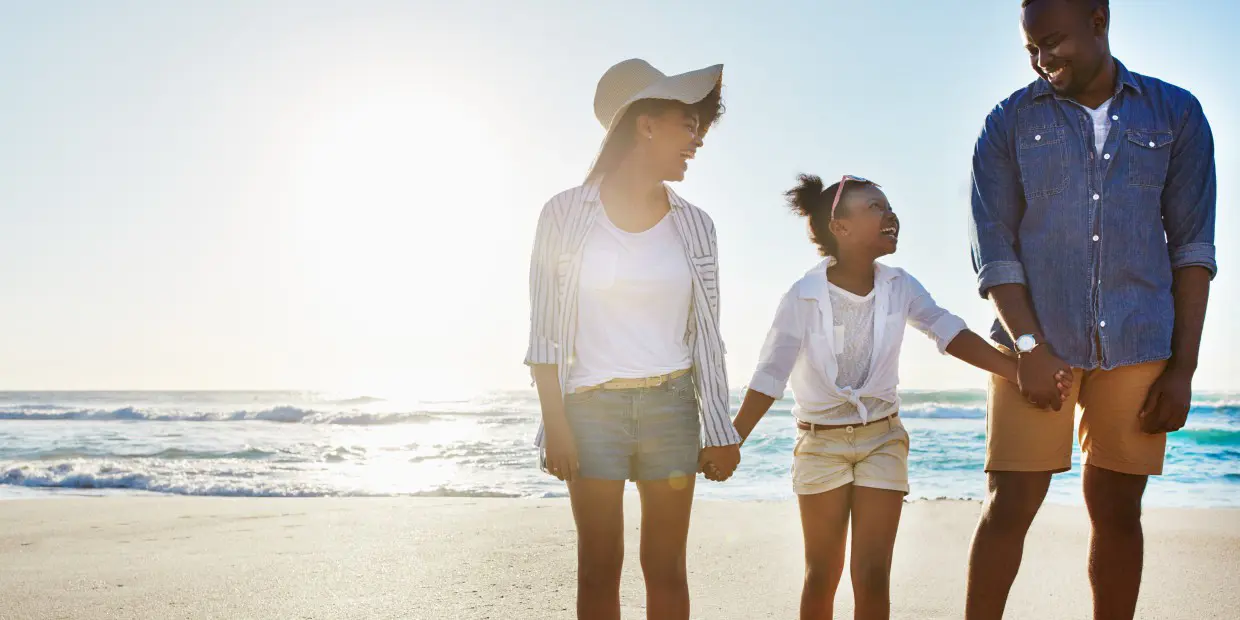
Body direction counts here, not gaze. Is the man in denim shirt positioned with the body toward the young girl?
no

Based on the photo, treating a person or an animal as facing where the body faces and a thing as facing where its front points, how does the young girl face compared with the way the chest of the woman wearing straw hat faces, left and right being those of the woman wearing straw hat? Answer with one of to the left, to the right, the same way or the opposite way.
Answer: the same way

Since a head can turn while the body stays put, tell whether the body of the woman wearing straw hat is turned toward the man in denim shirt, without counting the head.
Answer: no

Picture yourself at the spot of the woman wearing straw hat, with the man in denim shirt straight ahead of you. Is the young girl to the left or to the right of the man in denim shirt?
left

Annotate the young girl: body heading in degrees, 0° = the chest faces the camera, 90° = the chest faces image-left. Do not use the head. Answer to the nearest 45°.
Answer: approximately 0°

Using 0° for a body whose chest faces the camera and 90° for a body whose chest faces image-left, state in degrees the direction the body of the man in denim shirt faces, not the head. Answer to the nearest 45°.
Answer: approximately 0°

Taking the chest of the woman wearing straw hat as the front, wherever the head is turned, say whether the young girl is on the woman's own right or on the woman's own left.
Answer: on the woman's own left

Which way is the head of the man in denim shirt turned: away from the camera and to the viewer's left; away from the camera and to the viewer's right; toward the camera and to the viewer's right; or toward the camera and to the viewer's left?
toward the camera and to the viewer's left

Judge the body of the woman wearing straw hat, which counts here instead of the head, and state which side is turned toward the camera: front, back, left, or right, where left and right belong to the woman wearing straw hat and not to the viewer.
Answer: front

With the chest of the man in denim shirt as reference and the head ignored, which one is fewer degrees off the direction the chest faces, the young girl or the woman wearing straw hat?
the woman wearing straw hat

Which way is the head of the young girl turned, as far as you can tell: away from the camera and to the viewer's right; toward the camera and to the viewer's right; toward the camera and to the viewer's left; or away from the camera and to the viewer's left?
toward the camera and to the viewer's right

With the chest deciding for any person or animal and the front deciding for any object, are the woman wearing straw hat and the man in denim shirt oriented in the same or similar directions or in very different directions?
same or similar directions

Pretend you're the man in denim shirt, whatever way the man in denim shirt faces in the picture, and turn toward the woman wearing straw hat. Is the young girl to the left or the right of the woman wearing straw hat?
right

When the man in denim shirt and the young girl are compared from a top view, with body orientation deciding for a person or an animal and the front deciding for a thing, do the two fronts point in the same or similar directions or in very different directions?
same or similar directions
